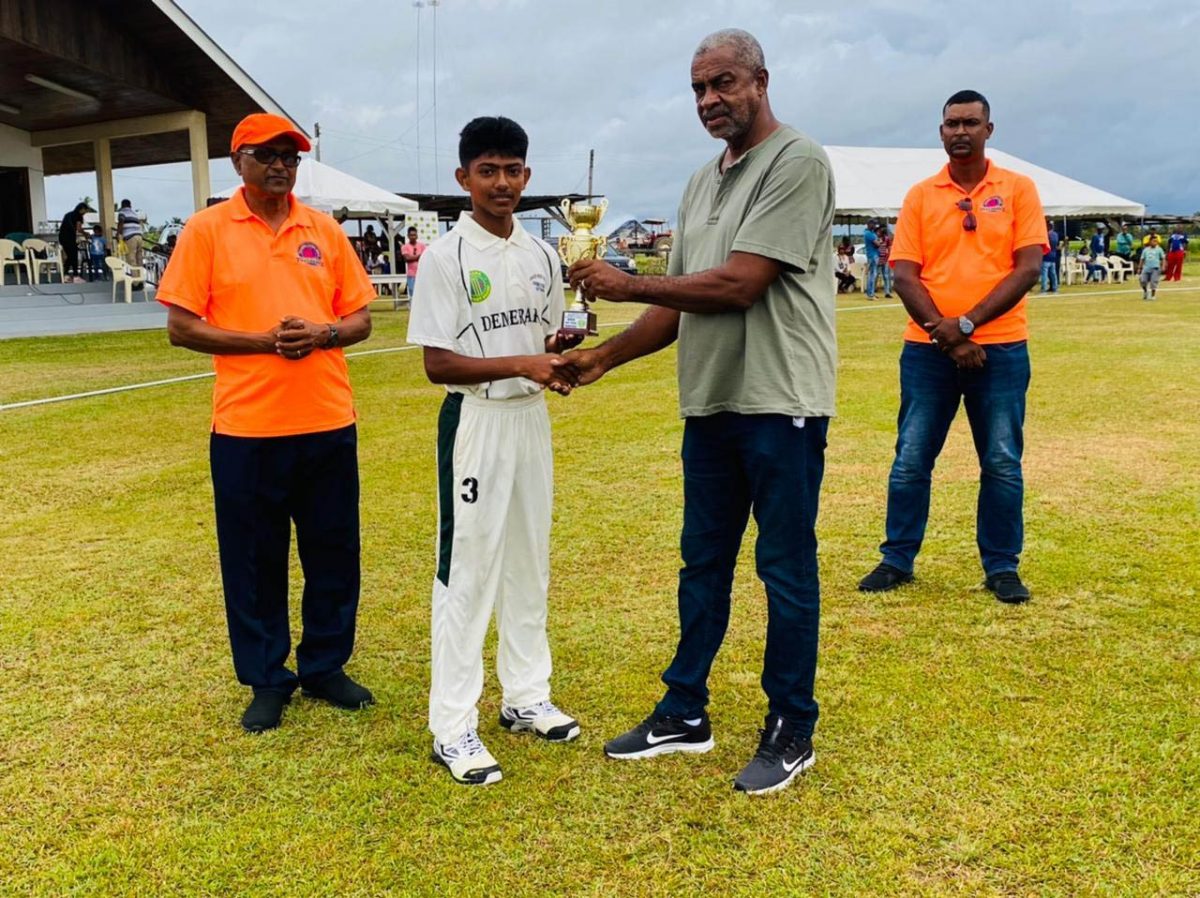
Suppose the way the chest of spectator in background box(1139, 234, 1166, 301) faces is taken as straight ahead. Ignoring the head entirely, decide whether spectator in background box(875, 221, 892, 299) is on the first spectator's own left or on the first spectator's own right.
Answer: on the first spectator's own right

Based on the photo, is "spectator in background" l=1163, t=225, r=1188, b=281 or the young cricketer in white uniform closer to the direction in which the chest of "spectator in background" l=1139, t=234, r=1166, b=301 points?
the young cricketer in white uniform

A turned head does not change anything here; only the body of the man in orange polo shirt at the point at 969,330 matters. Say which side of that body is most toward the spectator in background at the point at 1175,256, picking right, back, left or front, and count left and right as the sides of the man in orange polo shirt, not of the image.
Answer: back

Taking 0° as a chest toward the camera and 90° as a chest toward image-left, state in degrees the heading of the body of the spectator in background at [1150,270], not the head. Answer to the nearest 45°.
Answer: approximately 0°

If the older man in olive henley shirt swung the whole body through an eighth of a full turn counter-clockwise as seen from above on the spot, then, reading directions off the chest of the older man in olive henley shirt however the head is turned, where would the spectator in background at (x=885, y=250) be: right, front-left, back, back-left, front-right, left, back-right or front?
back

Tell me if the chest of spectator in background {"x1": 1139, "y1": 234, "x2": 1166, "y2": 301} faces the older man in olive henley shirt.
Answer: yes

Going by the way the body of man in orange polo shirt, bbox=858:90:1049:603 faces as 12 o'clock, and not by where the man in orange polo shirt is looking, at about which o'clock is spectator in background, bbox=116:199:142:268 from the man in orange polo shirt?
The spectator in background is roughly at 4 o'clock from the man in orange polo shirt.

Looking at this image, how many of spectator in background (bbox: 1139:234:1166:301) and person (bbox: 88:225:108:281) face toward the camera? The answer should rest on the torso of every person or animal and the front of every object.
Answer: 2

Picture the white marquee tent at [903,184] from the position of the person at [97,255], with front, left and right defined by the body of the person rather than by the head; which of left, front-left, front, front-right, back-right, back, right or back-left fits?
left

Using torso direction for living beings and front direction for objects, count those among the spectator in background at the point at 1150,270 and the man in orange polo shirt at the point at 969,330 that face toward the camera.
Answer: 2

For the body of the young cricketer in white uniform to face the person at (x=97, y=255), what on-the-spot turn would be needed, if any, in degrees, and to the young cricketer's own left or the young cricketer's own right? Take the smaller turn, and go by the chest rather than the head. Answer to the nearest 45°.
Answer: approximately 180°

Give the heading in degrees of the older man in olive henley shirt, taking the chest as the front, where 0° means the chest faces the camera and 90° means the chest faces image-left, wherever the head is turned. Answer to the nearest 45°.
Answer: approximately 45°
